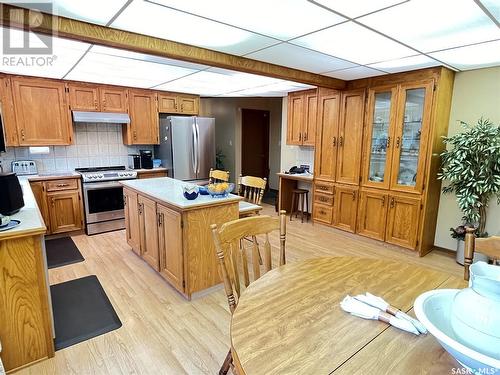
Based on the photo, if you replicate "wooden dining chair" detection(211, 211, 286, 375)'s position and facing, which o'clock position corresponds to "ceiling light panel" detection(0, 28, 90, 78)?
The ceiling light panel is roughly at 6 o'clock from the wooden dining chair.

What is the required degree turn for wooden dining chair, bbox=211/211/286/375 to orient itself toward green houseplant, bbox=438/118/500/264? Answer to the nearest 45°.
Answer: approximately 90° to its left

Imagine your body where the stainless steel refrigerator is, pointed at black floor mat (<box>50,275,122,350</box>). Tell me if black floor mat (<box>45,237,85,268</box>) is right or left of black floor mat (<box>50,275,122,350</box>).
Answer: right

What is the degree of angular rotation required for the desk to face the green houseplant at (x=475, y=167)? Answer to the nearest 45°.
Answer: approximately 90° to its left

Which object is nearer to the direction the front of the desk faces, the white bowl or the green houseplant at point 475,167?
the white bowl

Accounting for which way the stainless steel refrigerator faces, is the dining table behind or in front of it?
in front

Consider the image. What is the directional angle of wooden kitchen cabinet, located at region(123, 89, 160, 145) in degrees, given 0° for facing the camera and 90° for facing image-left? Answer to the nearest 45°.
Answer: approximately 0°

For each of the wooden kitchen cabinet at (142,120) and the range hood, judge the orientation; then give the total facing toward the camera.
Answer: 2

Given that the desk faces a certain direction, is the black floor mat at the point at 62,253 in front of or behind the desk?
in front

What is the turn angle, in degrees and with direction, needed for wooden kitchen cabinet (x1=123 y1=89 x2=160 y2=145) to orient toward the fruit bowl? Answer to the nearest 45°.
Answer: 0° — it already faces it
